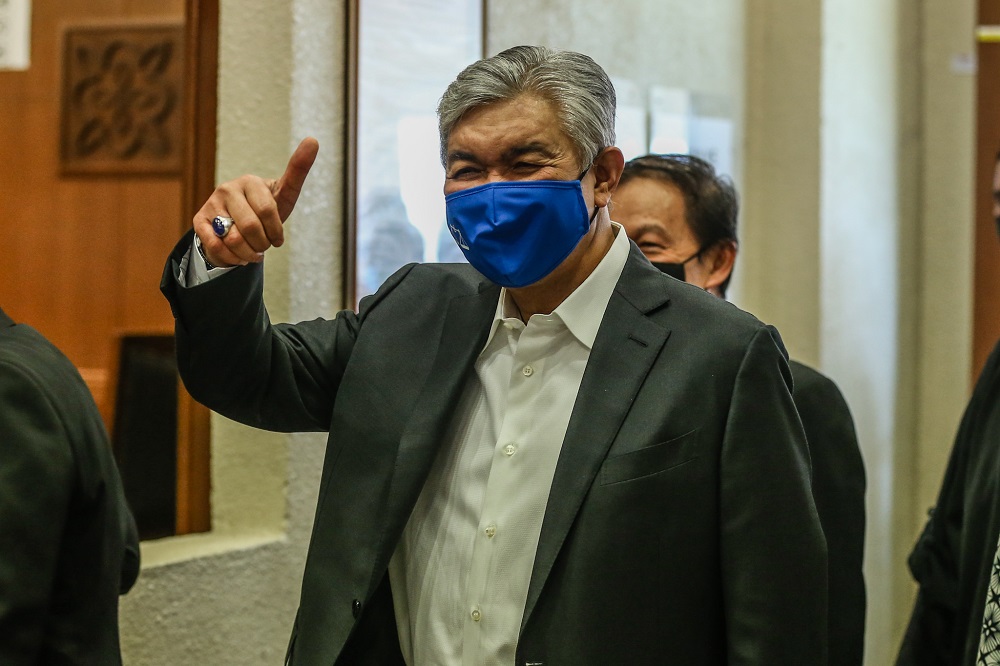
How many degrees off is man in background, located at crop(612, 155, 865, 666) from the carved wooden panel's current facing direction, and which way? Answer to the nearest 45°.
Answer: approximately 45° to its left

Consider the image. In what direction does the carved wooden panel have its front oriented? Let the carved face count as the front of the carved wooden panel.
toward the camera

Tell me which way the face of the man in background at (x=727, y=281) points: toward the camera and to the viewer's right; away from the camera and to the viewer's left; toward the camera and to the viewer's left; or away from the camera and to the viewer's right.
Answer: toward the camera and to the viewer's left

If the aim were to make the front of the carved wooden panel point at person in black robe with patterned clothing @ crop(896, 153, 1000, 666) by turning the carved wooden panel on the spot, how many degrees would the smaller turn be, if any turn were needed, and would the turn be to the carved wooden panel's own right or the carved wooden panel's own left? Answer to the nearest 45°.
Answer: approximately 45° to the carved wooden panel's own left

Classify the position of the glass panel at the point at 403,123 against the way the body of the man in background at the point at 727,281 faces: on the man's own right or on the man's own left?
on the man's own right

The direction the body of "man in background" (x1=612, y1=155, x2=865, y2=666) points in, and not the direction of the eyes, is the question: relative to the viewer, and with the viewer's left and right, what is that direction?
facing the viewer and to the left of the viewer

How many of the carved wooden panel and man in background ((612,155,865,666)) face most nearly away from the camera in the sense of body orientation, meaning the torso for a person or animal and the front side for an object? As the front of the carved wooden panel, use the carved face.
0
